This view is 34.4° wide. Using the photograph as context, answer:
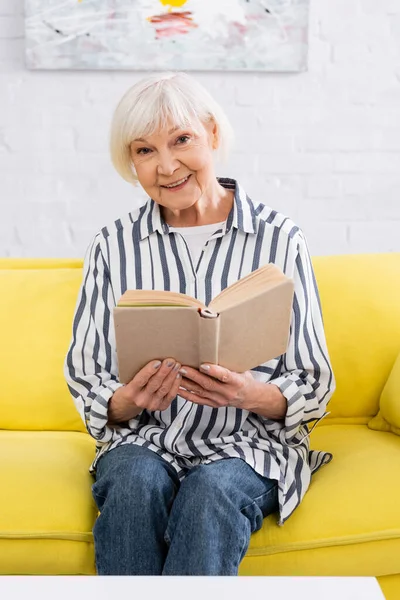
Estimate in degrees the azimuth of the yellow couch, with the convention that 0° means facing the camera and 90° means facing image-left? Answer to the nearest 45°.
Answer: approximately 0°

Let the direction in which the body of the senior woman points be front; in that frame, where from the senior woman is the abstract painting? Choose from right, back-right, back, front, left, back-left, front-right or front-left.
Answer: back

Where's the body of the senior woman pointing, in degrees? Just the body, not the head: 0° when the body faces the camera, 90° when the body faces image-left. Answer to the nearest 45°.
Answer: approximately 0°
